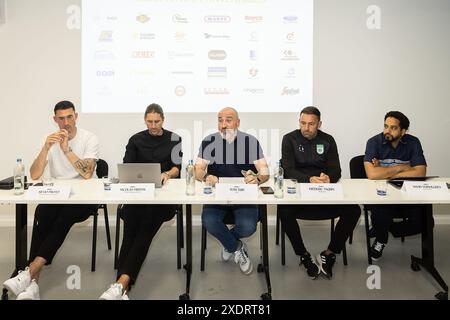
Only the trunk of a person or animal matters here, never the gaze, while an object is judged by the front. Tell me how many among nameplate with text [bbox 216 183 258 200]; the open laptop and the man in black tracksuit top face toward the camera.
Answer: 2

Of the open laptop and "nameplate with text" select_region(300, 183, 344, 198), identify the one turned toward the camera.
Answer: the nameplate with text

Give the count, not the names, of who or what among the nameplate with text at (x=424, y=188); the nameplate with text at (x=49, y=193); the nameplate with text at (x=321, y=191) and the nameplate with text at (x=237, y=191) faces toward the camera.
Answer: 4

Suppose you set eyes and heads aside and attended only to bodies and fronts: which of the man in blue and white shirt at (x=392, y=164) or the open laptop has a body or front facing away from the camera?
the open laptop

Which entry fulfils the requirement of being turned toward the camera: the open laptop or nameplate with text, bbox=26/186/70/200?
the nameplate with text

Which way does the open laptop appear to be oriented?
away from the camera

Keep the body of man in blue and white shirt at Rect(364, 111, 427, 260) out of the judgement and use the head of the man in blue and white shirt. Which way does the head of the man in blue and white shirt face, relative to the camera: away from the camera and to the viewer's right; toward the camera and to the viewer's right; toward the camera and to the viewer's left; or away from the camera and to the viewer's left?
toward the camera and to the viewer's left

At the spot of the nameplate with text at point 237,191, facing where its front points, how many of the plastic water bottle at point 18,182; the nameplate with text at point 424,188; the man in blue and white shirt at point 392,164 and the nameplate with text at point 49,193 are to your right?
2

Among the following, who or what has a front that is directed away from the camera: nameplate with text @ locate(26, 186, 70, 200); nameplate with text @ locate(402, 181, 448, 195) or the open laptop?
the open laptop

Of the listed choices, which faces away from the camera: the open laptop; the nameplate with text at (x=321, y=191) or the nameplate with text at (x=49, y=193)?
the open laptop

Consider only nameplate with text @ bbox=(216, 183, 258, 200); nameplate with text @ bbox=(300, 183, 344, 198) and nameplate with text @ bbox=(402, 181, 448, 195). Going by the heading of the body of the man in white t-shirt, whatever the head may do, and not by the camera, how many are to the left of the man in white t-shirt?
3

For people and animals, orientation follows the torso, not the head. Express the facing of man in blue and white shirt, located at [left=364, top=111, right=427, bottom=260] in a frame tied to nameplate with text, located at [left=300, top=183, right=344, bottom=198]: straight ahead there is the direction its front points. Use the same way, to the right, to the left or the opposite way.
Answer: the same way

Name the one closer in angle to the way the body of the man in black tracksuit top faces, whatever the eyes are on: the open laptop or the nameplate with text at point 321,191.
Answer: the nameplate with text

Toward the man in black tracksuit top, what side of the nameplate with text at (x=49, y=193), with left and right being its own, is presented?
left

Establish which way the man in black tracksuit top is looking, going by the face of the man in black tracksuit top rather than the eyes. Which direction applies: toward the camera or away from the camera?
toward the camera

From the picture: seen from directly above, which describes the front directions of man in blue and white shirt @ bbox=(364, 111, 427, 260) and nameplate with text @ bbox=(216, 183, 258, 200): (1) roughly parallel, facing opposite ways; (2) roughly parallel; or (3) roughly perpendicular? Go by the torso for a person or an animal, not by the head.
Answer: roughly parallel
